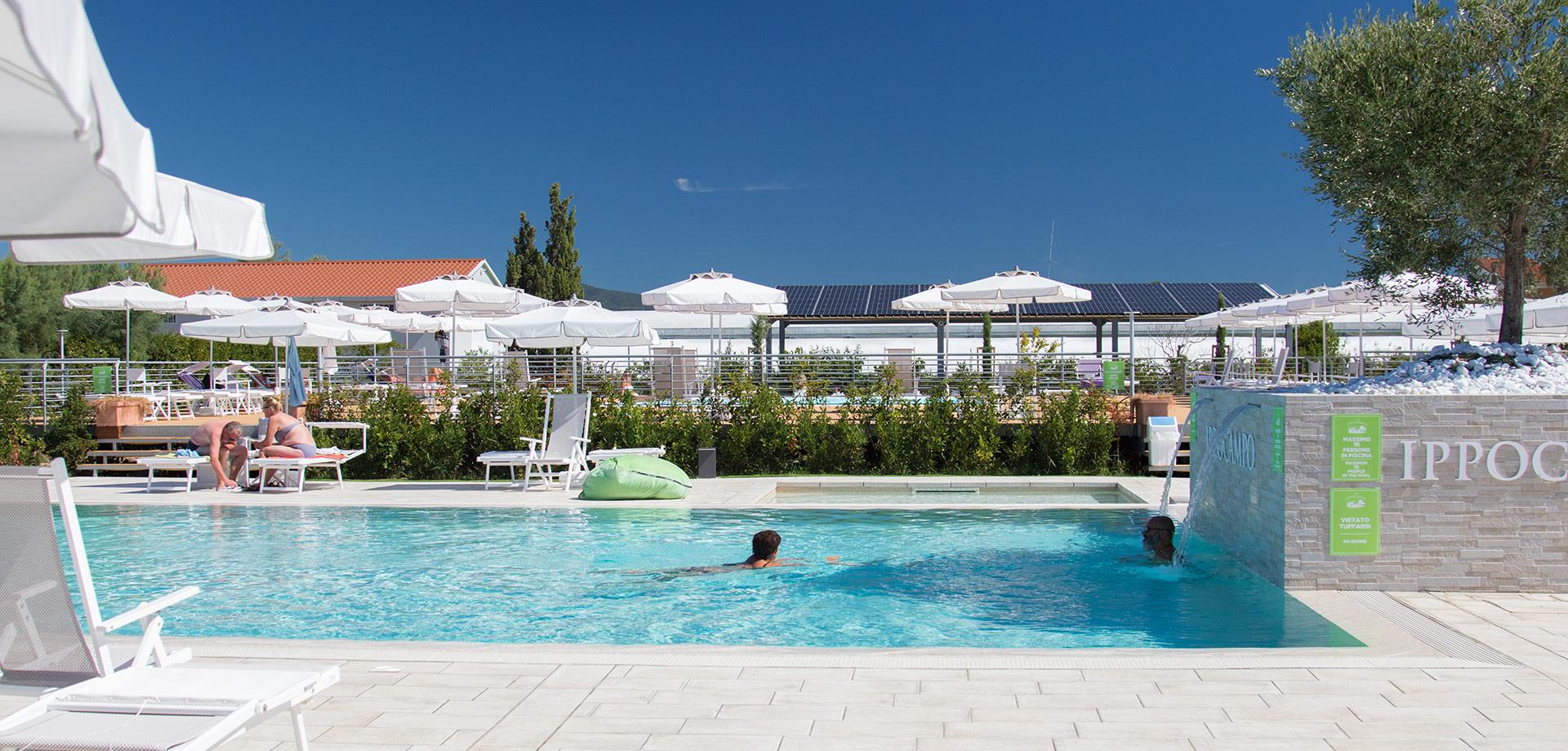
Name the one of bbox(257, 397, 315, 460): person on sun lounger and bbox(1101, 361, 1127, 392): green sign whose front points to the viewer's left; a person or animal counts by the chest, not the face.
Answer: the person on sun lounger

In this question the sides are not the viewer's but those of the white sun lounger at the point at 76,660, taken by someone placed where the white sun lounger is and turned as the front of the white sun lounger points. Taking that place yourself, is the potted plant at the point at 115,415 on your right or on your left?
on your left

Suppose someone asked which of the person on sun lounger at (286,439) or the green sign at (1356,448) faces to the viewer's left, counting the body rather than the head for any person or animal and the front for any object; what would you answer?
the person on sun lounger

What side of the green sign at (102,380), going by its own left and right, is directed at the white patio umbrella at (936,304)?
left

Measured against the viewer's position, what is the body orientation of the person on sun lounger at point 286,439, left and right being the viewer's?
facing to the left of the viewer

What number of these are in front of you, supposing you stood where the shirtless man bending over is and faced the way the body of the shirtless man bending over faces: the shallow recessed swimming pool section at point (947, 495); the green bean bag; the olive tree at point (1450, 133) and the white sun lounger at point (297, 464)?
4

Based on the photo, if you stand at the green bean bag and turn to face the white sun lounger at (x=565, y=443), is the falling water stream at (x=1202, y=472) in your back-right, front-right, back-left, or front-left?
back-right

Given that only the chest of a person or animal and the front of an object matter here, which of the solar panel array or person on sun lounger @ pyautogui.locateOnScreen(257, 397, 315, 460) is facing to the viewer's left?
the person on sun lounger

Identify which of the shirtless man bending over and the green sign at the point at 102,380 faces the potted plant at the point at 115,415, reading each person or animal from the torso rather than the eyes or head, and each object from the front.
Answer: the green sign

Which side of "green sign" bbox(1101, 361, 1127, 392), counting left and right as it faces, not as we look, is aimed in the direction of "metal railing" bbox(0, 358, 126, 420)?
right

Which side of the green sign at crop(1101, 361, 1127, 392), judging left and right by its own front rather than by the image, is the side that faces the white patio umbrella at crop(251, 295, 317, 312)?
right

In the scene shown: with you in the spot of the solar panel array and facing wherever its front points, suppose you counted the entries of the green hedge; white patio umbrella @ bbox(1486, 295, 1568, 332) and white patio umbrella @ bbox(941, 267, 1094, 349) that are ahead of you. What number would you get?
3

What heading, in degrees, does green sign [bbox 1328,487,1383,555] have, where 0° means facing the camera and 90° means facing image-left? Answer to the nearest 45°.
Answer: approximately 0°
